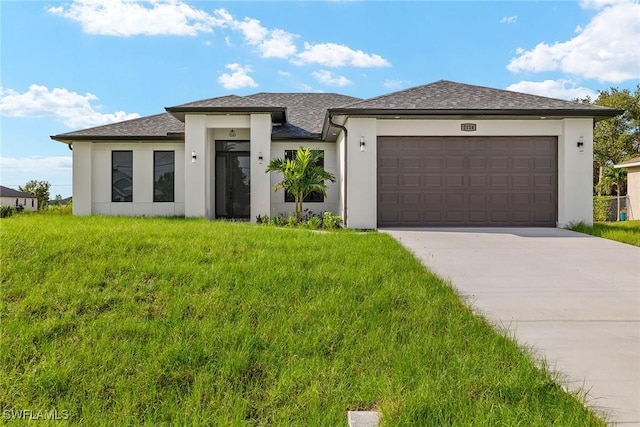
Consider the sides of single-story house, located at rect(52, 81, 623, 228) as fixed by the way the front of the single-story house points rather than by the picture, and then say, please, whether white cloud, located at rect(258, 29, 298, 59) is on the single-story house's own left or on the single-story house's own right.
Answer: on the single-story house's own right

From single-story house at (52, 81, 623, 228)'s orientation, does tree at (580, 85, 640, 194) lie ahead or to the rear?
to the rear

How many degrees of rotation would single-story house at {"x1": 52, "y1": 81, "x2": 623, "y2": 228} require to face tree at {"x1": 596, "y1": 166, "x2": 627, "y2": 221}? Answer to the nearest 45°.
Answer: approximately 135° to its left

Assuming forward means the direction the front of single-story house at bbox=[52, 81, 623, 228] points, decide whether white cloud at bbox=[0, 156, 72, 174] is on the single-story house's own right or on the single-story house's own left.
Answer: on the single-story house's own right

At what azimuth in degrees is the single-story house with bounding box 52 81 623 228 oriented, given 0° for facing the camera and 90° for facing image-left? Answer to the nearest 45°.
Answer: approximately 0°

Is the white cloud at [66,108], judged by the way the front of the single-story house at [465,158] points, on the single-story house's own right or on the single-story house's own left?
on the single-story house's own right

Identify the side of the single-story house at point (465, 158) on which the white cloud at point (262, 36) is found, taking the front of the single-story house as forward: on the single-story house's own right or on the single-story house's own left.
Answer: on the single-story house's own right

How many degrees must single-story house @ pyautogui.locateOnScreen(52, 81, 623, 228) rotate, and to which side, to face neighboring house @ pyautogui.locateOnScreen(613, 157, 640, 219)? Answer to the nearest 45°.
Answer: approximately 135° to its left

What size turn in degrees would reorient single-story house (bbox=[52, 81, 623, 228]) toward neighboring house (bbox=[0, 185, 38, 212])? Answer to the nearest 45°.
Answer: approximately 135° to its right
